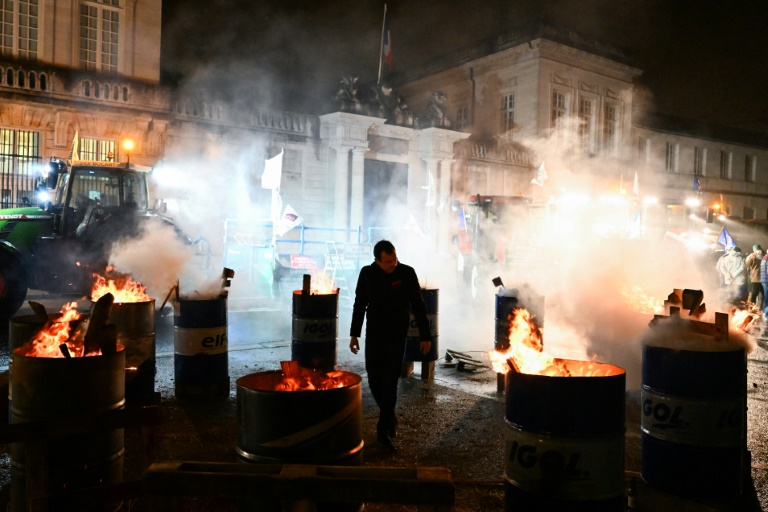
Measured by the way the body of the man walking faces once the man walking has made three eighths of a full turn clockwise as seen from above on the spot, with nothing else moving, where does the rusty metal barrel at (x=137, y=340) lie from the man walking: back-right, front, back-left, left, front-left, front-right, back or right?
front-left

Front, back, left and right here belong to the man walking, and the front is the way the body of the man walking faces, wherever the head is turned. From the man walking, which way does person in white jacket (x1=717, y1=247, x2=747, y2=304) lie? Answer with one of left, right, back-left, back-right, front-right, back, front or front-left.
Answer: back-left

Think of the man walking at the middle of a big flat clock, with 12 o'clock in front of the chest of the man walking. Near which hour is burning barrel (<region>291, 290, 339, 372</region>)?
The burning barrel is roughly at 5 o'clock from the man walking.

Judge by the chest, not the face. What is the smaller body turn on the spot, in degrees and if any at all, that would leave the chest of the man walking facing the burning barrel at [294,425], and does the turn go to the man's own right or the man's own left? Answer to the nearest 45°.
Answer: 0° — they already face it

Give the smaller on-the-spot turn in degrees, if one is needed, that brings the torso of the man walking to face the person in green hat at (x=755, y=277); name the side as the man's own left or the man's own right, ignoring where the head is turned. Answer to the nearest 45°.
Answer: approximately 135° to the man's own left

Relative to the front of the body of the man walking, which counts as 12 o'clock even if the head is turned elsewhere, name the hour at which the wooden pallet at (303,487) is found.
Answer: The wooden pallet is roughly at 12 o'clock from the man walking.

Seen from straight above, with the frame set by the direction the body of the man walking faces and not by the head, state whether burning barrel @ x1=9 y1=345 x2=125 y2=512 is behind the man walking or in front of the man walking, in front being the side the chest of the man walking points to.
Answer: in front

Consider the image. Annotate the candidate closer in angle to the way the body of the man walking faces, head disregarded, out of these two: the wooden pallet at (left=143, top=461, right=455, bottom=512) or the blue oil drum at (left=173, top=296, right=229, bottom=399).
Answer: the wooden pallet

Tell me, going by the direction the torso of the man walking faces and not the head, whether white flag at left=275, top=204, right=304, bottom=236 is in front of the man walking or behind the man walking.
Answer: behind

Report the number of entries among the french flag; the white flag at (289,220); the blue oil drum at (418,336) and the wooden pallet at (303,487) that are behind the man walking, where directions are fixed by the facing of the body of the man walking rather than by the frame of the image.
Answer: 3

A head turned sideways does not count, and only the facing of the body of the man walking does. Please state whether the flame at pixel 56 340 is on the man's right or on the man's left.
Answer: on the man's right

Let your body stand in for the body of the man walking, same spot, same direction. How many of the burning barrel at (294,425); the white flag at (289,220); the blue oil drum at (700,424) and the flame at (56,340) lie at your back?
1

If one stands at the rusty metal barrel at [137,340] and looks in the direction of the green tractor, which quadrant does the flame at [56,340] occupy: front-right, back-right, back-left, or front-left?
back-left

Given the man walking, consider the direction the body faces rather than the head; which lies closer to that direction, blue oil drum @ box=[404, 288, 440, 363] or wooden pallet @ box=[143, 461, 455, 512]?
the wooden pallet

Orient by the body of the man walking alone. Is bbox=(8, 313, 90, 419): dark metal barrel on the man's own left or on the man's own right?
on the man's own right

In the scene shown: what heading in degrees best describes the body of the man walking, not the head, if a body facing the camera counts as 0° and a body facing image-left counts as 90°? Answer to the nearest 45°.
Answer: approximately 0°
